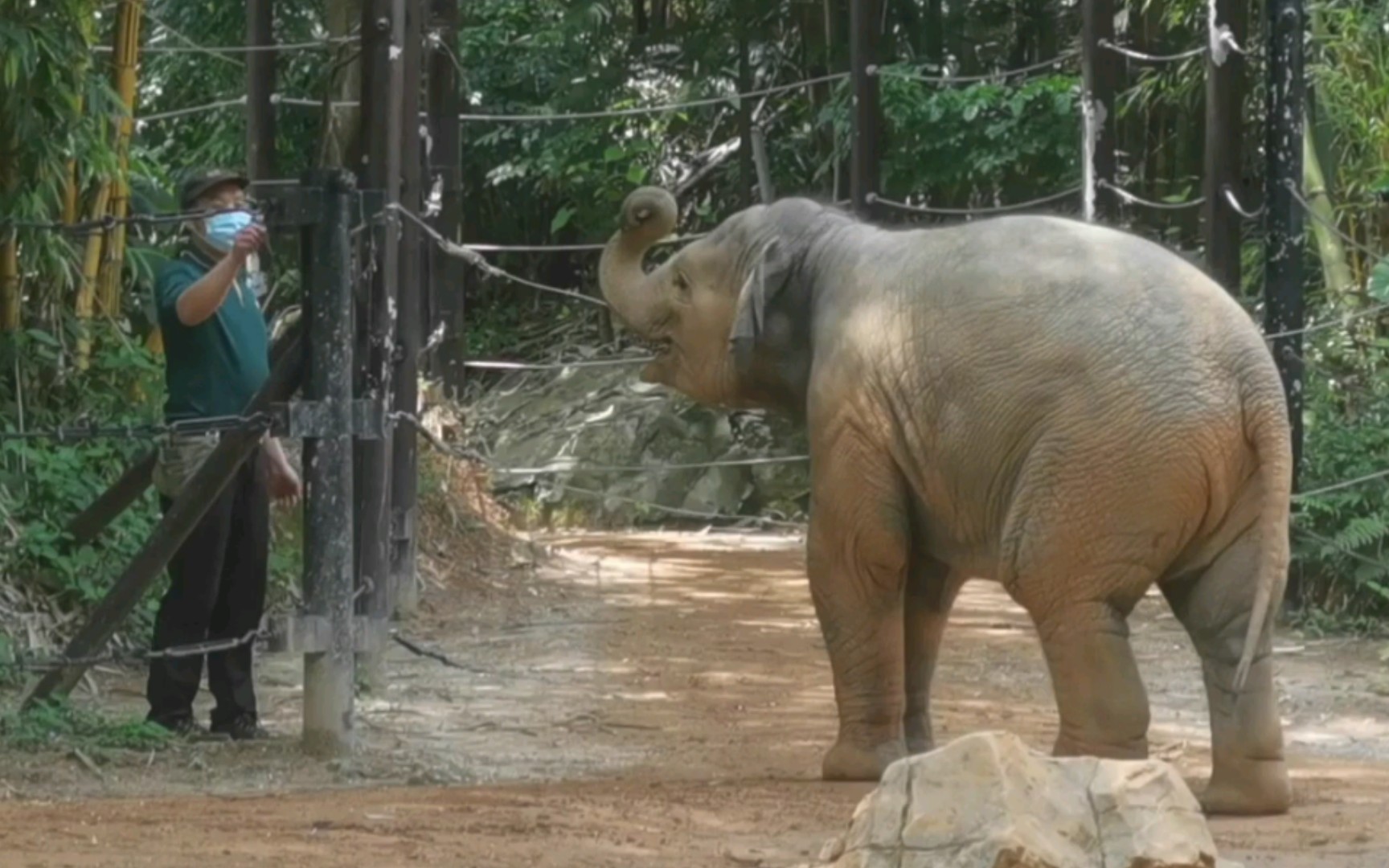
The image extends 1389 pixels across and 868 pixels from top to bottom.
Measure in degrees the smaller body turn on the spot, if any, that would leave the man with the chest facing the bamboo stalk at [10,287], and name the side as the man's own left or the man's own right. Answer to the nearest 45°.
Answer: approximately 180°

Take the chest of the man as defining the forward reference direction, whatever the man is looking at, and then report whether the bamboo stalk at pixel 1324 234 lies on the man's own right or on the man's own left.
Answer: on the man's own left

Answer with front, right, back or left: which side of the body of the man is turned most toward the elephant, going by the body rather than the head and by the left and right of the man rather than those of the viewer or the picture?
front

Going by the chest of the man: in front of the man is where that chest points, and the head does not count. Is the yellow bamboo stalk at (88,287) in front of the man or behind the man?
behind

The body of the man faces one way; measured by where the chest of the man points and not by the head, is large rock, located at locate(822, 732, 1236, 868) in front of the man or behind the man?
in front

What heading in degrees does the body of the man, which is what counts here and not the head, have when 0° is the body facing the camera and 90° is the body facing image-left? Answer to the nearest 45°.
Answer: approximately 315°

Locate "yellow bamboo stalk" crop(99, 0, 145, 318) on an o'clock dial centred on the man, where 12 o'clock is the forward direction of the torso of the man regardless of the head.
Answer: The yellow bamboo stalk is roughly at 7 o'clock from the man.

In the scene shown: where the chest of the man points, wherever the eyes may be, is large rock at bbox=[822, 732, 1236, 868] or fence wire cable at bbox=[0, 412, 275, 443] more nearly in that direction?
the large rock
